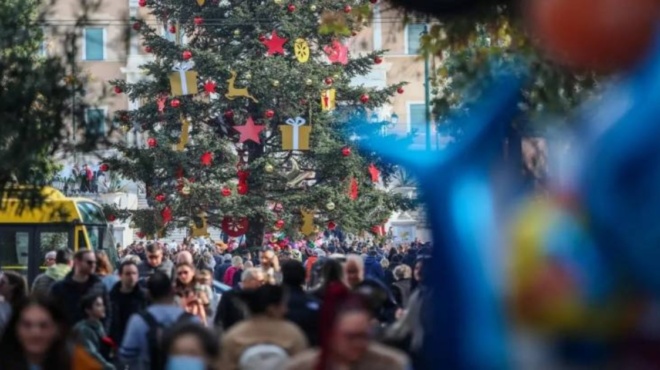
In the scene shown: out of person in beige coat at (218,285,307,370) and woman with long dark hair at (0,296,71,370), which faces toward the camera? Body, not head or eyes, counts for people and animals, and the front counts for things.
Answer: the woman with long dark hair

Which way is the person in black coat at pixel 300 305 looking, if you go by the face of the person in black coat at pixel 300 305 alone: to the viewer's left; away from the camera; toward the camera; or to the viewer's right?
away from the camera

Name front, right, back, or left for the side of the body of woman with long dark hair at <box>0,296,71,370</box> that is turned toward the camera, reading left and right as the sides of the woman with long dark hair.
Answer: front

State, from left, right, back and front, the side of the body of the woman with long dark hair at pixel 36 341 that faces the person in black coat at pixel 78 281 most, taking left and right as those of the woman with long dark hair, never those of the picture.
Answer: back

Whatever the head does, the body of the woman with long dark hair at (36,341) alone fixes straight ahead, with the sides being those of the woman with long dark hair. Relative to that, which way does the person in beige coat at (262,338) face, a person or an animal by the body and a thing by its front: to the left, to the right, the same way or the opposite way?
the opposite way

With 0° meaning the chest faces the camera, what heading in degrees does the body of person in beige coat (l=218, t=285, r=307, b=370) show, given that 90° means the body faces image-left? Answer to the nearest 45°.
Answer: approximately 180°

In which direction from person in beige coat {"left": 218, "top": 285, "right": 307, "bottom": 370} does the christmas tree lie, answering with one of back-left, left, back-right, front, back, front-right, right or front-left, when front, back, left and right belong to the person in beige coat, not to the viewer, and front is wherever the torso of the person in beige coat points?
front

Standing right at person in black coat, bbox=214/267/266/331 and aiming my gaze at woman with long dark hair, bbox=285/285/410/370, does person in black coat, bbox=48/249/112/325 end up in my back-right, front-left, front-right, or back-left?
back-right

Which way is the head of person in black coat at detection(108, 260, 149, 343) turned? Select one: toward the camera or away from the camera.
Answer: toward the camera

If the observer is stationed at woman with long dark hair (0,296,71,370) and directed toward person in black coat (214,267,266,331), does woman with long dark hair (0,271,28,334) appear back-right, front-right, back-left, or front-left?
front-left

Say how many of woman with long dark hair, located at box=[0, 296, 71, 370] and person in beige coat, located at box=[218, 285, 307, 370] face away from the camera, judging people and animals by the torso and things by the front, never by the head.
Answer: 1

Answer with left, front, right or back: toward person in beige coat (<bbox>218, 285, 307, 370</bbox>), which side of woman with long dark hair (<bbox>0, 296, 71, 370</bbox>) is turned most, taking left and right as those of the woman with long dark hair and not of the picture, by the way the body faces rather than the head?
left

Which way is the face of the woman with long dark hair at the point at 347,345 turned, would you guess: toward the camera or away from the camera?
toward the camera

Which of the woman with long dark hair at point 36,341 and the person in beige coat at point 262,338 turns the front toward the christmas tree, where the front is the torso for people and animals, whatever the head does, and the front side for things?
the person in beige coat

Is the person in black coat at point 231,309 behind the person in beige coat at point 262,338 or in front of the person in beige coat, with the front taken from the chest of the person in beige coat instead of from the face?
in front

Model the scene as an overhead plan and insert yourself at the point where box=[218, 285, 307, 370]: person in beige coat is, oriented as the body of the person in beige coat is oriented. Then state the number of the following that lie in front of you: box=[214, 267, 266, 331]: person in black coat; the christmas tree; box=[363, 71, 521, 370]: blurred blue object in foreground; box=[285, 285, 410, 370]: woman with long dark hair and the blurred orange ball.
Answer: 2

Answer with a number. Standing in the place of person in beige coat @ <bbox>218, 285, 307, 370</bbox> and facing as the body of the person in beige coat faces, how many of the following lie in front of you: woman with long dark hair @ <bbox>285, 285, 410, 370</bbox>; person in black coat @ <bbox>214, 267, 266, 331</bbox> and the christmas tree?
2

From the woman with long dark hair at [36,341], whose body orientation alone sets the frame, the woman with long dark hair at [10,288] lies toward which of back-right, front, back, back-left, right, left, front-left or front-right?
back
